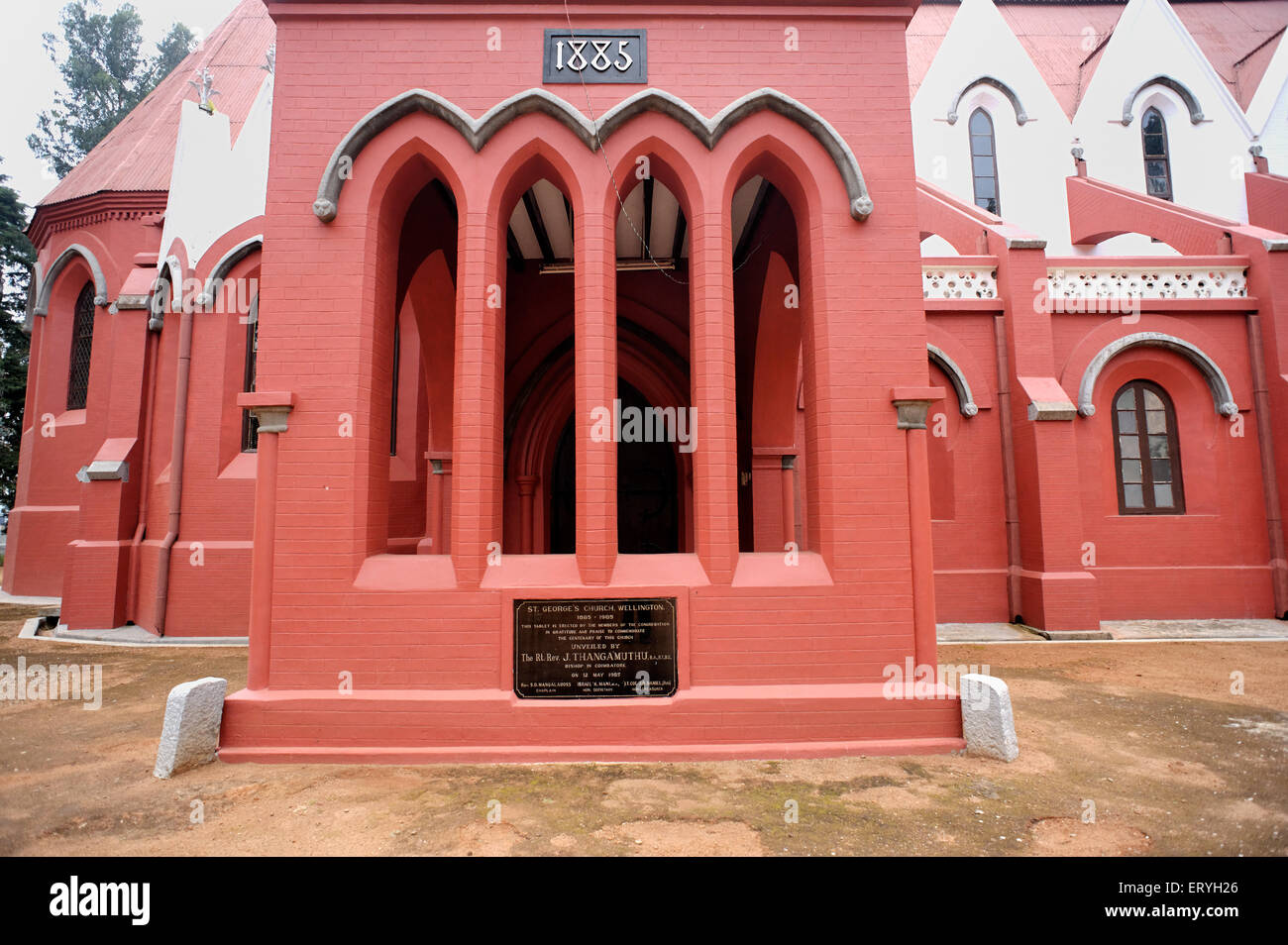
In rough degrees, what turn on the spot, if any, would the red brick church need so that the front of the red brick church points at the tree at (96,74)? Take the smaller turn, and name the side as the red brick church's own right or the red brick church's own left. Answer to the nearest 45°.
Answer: approximately 135° to the red brick church's own right

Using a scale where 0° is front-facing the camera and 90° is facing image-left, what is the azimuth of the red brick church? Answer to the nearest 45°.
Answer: approximately 0°

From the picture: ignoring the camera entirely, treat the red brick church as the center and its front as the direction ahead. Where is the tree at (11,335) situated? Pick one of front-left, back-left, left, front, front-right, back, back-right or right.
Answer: back-right
